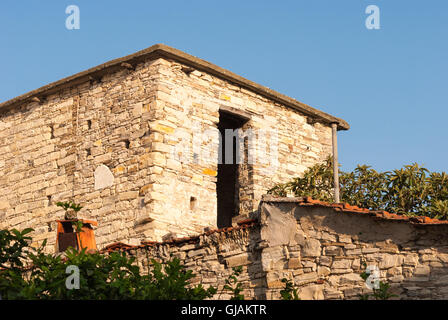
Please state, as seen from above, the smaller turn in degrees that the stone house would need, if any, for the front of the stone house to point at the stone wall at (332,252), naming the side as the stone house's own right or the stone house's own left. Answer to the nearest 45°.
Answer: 0° — it already faces it

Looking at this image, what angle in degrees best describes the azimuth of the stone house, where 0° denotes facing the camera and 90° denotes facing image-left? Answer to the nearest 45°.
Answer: approximately 315°

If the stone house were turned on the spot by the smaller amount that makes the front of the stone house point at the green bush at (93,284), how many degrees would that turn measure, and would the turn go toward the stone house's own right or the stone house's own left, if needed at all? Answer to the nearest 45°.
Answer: approximately 45° to the stone house's own right

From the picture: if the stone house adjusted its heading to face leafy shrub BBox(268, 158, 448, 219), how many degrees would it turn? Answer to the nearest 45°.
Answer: approximately 45° to its left

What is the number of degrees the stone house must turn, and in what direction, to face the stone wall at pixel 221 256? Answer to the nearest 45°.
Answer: approximately 45° to its right
